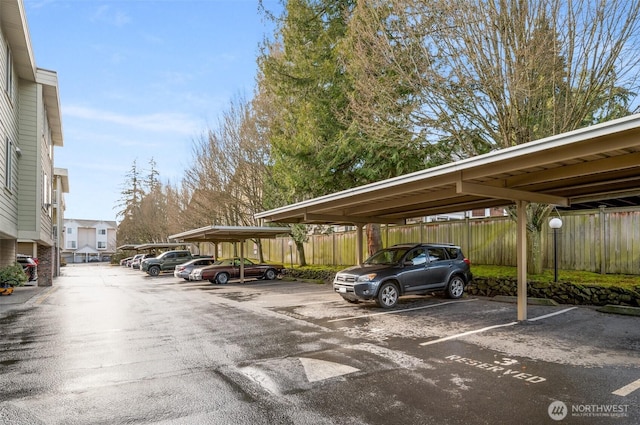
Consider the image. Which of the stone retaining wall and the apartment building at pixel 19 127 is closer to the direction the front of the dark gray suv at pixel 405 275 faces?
the apartment building

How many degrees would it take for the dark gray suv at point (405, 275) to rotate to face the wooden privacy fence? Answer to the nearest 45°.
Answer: approximately 180°

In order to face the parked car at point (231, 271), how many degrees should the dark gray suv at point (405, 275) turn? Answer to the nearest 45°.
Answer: approximately 90° to its right

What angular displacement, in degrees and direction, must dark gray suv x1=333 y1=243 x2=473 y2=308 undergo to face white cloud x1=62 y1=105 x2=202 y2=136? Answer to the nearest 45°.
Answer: approximately 90° to its right

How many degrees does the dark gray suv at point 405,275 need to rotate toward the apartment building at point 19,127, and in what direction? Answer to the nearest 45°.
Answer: approximately 45° to its right

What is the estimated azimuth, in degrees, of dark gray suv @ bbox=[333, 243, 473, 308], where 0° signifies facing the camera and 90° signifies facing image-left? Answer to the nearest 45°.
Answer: approximately 45°
